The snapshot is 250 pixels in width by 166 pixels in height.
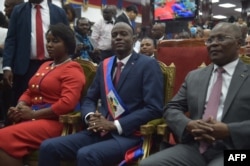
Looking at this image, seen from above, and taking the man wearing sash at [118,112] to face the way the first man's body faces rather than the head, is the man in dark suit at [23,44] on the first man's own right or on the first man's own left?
on the first man's own right

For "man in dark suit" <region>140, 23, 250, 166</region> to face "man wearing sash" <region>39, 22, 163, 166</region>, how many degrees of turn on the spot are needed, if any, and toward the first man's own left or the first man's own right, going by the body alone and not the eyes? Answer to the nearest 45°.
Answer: approximately 45° to the first man's own right

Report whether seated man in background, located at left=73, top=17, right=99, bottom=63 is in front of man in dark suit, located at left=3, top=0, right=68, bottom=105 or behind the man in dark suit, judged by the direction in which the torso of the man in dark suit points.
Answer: behind

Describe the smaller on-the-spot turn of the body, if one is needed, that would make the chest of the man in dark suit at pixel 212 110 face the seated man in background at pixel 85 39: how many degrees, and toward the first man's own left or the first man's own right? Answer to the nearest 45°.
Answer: approximately 90° to the first man's own right

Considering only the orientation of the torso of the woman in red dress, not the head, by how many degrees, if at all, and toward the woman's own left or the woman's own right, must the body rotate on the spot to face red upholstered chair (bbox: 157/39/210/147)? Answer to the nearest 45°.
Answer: approximately 135° to the woman's own left

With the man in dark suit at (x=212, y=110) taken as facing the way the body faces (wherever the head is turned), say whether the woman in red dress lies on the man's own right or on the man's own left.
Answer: on the man's own right

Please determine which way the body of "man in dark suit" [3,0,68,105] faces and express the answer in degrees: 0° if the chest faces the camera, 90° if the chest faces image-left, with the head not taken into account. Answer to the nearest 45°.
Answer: approximately 0°
